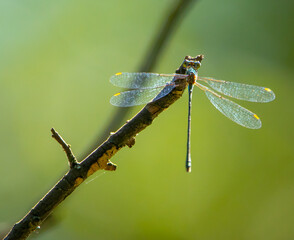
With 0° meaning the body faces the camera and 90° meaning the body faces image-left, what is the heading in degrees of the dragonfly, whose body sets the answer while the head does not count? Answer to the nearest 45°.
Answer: approximately 180°
